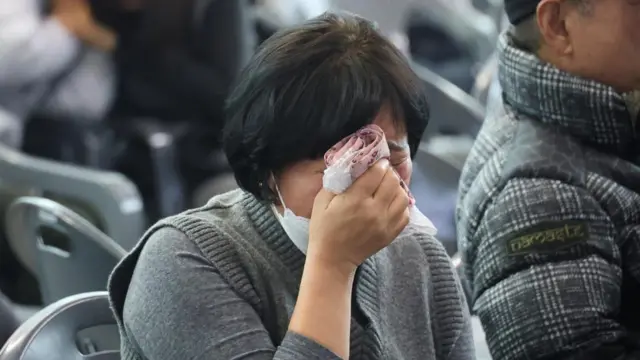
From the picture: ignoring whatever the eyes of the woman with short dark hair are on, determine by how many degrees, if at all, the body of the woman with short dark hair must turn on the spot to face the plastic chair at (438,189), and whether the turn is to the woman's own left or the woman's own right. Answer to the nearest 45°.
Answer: approximately 135° to the woman's own left

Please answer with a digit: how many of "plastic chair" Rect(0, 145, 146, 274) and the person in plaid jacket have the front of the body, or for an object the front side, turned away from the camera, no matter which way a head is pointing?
0

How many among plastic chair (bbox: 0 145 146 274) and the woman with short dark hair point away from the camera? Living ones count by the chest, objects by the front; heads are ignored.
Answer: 0

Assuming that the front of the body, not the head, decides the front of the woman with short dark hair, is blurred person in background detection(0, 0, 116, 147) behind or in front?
behind

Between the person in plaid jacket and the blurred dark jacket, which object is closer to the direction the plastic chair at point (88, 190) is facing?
the person in plaid jacket

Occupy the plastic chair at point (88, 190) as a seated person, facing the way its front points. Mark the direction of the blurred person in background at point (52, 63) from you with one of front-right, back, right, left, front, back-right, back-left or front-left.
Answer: back-left

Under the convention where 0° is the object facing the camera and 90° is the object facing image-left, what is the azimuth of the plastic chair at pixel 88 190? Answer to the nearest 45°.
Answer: approximately 315°

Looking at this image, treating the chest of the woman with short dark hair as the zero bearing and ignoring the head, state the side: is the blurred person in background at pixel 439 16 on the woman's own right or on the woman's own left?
on the woman's own left
